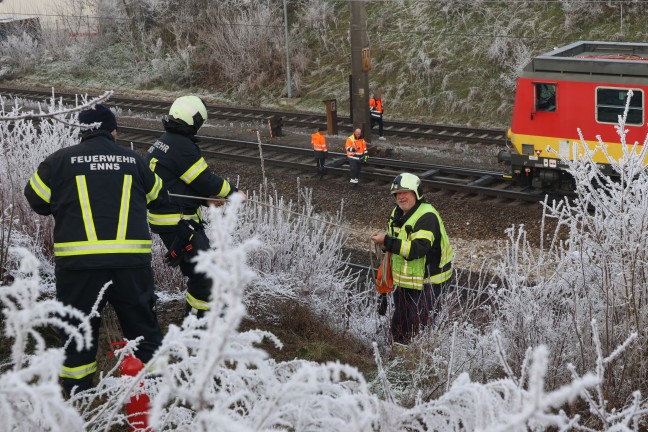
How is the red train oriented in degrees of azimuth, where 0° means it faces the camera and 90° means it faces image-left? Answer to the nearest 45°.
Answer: approximately 90°

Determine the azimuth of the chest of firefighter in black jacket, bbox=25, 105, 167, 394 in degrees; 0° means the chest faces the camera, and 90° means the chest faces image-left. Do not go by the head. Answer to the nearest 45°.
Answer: approximately 180°

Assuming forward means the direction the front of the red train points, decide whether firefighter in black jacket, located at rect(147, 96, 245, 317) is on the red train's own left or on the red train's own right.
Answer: on the red train's own left

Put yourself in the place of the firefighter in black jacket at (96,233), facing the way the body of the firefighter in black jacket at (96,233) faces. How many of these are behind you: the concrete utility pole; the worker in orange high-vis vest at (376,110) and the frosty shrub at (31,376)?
1

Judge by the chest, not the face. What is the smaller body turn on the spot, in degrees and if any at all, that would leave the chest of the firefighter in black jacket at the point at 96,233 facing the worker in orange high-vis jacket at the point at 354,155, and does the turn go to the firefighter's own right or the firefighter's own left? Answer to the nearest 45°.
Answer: approximately 45° to the firefighter's own right

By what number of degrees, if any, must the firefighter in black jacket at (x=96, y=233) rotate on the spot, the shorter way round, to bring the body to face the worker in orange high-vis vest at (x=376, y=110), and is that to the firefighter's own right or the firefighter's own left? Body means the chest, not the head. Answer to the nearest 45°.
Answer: approximately 45° to the firefighter's own right

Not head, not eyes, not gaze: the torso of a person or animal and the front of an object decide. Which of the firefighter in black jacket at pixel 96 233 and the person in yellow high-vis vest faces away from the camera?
the firefighter in black jacket

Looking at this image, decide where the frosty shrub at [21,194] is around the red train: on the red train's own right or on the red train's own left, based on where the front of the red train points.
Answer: on the red train's own left

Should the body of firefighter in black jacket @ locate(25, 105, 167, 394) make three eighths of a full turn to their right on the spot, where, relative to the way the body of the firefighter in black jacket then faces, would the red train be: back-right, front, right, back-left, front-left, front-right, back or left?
left

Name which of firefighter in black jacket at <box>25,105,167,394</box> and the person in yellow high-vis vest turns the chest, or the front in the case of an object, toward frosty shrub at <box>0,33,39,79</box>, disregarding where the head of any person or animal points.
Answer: the firefighter in black jacket

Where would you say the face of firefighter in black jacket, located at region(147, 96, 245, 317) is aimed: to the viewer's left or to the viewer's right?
to the viewer's right

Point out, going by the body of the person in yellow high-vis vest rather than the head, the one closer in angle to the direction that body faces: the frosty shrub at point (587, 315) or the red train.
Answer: the frosty shrub

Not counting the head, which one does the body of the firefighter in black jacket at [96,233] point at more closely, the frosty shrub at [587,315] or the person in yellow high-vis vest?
the person in yellow high-vis vest

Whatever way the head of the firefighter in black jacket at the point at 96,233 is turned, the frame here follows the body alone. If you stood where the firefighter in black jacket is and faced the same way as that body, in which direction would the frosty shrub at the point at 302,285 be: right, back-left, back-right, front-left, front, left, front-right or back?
front-right

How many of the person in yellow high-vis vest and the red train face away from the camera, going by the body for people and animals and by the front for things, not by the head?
0

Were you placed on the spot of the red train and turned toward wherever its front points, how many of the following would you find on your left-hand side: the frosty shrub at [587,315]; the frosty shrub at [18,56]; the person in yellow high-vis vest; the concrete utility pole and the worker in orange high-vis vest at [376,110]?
2

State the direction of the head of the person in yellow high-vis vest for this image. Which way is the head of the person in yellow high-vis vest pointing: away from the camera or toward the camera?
toward the camera

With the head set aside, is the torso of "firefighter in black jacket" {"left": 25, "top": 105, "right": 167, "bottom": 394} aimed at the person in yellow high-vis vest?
no
